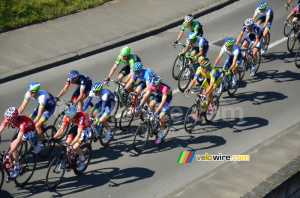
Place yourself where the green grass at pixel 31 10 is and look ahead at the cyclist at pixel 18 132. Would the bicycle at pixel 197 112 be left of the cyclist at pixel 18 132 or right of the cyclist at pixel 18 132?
left

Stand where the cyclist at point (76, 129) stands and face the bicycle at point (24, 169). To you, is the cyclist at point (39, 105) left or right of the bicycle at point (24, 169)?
right

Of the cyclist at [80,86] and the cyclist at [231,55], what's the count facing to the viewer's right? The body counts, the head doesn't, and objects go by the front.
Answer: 0

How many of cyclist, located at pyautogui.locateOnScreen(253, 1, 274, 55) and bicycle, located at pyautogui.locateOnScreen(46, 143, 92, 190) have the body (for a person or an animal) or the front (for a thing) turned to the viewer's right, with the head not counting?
0

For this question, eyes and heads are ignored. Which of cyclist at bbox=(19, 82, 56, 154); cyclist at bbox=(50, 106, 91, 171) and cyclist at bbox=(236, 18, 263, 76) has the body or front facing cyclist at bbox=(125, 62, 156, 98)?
cyclist at bbox=(236, 18, 263, 76)

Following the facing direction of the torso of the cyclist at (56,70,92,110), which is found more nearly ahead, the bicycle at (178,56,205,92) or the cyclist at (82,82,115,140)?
the cyclist

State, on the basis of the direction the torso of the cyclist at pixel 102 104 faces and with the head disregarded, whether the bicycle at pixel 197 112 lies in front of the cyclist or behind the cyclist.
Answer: behind

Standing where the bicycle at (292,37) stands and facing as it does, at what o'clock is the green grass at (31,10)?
The green grass is roughly at 1 o'clock from the bicycle.

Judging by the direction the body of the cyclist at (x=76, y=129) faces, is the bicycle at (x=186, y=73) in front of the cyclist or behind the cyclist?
behind

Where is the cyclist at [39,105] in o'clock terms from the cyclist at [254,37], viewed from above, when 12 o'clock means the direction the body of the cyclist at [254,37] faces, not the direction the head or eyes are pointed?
the cyclist at [39,105] is roughly at 12 o'clock from the cyclist at [254,37].

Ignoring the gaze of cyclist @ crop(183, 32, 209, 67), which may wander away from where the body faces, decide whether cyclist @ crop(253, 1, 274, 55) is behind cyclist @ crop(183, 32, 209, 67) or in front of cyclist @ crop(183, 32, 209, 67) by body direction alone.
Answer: behind

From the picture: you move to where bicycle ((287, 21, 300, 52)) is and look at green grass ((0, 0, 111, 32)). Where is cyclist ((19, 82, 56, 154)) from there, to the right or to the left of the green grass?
left

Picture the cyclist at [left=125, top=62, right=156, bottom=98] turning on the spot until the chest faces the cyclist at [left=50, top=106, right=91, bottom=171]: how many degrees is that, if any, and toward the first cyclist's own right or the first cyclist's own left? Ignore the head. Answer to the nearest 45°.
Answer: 0° — they already face them
